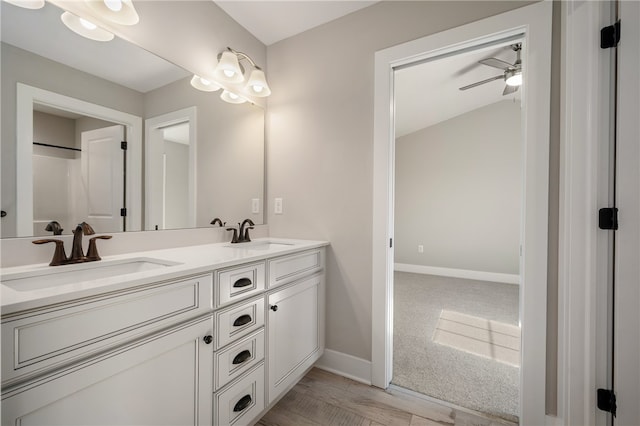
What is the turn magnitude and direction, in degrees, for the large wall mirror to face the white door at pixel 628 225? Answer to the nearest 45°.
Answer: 0° — it already faces it

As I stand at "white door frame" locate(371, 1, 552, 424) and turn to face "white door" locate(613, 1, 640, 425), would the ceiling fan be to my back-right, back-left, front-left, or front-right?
back-left

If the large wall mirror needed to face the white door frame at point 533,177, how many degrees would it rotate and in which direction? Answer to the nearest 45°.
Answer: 0° — it already faces it

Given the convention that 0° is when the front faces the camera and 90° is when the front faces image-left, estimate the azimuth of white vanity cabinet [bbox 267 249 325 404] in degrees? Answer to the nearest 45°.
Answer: approximately 315°

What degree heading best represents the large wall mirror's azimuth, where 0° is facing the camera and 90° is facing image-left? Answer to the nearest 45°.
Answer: approximately 315°

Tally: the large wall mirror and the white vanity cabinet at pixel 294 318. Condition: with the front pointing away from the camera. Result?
0

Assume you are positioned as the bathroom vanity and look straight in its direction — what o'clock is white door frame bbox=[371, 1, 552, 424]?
The white door frame is roughly at 11 o'clock from the bathroom vanity.

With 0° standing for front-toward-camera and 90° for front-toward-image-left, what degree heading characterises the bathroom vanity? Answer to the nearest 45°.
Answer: approximately 315°

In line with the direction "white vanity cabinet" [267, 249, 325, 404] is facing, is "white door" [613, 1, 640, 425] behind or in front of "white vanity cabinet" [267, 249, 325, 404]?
in front
